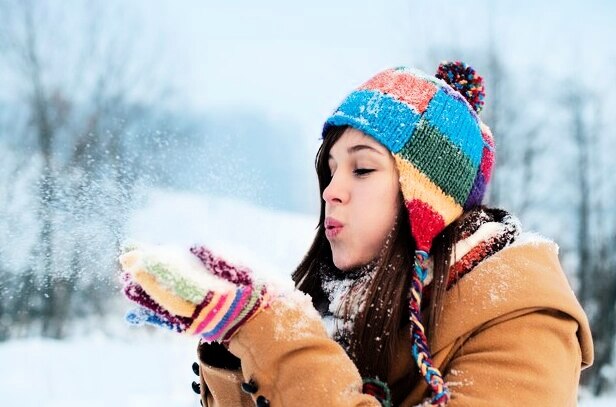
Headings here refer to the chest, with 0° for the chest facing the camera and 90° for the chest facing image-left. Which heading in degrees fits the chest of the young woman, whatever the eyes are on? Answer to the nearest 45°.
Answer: approximately 45°
